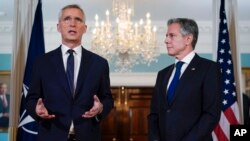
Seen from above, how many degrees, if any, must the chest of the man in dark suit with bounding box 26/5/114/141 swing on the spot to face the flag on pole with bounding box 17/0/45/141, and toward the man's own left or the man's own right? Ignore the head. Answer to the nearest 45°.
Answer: approximately 180°

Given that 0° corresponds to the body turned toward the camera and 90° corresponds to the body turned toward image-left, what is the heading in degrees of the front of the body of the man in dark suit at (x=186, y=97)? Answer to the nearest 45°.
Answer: approximately 45°

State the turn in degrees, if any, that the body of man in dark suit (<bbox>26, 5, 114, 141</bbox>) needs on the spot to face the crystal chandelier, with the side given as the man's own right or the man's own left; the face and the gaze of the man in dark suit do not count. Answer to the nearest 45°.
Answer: approximately 180°

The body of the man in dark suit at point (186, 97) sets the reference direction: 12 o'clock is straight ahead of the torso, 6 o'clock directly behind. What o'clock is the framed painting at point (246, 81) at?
The framed painting is roughly at 5 o'clock from the man in dark suit.

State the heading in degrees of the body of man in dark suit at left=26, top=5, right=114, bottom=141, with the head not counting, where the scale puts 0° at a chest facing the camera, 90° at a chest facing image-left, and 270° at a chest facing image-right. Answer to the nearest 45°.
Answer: approximately 0°

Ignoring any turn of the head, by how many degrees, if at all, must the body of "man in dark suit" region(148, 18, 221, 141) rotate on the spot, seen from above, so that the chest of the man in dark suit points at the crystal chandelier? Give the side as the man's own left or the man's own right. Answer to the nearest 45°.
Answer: approximately 135° to the man's own right

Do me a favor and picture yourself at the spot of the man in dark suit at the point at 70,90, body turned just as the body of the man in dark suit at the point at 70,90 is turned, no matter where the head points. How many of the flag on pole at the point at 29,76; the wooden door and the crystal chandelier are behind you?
3

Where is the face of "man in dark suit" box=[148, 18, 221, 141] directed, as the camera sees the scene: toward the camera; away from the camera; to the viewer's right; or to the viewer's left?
to the viewer's left

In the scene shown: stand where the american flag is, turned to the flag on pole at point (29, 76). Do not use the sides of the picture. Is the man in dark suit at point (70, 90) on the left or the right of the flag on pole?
left

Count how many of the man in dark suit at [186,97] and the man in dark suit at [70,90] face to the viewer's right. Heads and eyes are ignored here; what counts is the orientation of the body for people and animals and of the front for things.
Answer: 0

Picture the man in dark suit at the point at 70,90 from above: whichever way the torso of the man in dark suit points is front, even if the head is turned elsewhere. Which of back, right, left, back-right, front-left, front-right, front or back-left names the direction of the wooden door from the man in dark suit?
back

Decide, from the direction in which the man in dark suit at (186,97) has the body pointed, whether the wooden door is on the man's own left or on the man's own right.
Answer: on the man's own right
